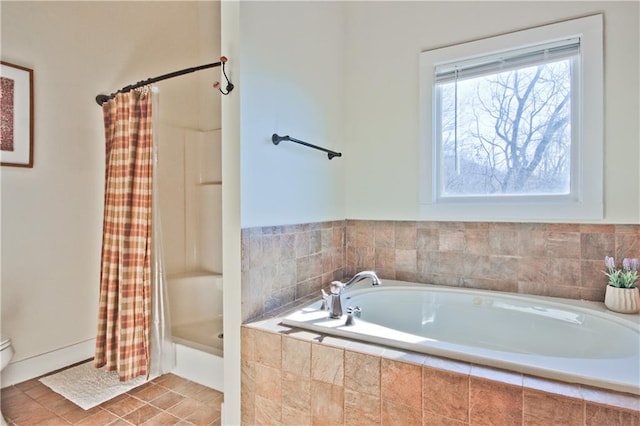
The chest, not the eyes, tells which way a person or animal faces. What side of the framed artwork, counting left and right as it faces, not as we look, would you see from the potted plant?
front

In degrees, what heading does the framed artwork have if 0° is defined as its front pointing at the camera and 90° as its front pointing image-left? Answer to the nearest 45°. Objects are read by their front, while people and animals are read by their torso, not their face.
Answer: approximately 315°

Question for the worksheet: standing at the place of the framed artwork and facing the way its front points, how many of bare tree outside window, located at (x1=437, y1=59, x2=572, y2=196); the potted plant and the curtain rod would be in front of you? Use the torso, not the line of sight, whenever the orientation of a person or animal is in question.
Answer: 3

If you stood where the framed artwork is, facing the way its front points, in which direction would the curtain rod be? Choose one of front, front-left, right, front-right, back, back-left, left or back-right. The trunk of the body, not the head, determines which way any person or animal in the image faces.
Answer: front

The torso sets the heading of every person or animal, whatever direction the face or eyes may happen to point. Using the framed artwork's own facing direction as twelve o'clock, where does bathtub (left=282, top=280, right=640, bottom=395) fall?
The bathtub is roughly at 12 o'clock from the framed artwork.
